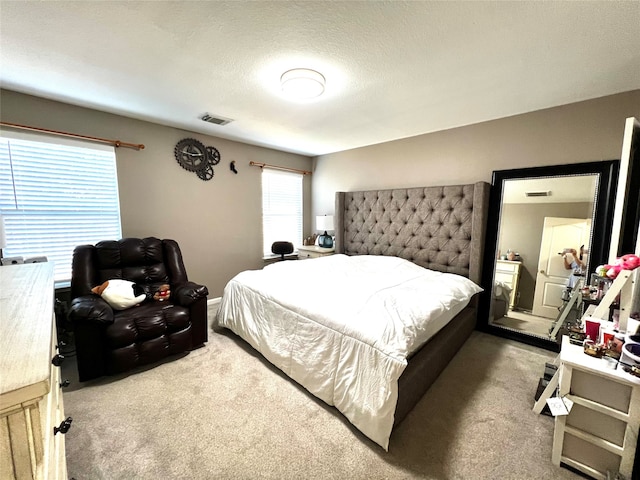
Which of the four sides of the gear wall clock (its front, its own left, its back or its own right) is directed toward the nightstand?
left

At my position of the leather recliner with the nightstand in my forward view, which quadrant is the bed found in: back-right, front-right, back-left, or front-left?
front-right

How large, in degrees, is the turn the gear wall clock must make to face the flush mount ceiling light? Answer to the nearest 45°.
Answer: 0° — it already faces it

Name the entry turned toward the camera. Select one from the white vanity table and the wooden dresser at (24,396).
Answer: the white vanity table

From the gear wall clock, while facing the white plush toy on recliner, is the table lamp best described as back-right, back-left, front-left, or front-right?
back-left

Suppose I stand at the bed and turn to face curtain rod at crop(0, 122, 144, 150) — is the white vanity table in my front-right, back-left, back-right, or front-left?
back-left

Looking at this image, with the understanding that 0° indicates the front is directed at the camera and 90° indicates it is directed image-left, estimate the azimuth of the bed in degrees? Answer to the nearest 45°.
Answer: approximately 45°

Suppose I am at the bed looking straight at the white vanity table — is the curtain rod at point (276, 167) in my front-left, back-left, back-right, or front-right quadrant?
back-left

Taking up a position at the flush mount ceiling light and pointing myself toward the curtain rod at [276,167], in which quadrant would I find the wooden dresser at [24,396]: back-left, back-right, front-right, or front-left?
back-left

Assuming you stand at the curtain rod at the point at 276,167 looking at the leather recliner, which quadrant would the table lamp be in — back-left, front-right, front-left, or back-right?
back-left

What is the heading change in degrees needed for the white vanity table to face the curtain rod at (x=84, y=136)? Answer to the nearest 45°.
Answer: approximately 45° to its right

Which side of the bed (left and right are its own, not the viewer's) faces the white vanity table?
left
